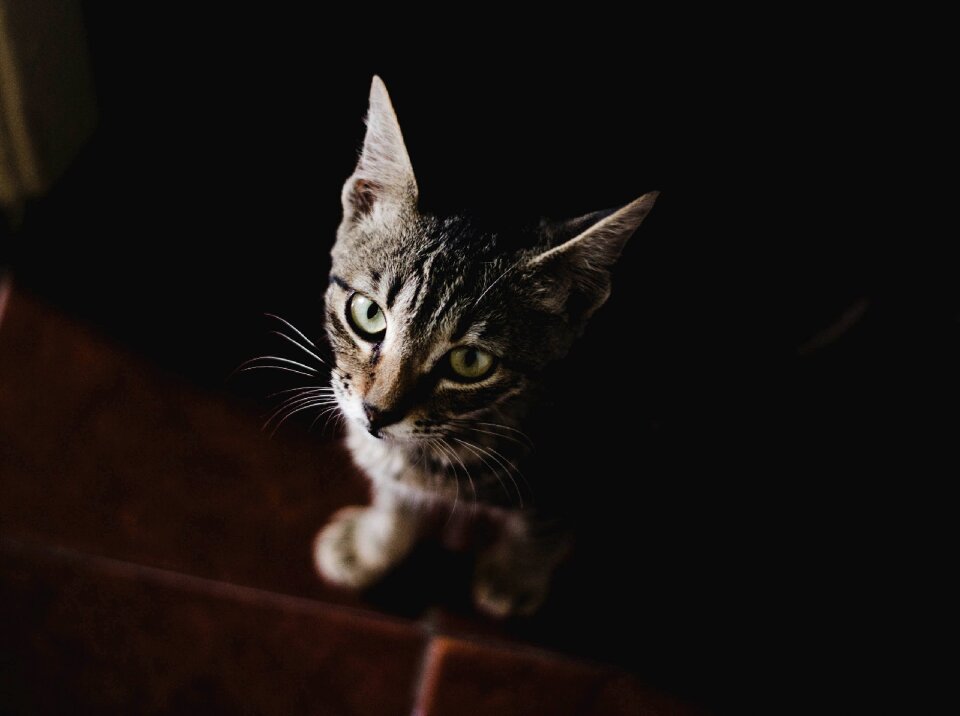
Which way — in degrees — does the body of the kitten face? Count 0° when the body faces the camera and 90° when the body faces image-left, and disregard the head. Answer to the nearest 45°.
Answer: approximately 0°
